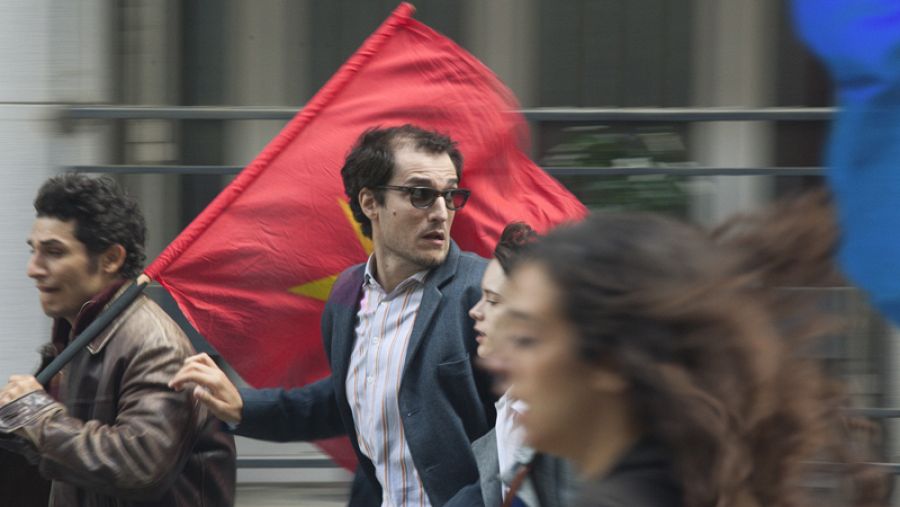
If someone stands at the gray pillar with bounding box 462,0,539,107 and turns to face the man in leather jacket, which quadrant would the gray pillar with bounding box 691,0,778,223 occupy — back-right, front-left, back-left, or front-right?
back-left

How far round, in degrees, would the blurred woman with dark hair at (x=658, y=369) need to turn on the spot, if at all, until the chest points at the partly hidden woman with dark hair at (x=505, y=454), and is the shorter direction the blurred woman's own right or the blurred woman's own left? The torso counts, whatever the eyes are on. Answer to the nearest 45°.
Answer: approximately 90° to the blurred woman's own right

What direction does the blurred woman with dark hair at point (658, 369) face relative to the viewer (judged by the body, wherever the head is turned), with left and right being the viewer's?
facing to the left of the viewer

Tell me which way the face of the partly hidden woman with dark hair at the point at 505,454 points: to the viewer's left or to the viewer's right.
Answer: to the viewer's left

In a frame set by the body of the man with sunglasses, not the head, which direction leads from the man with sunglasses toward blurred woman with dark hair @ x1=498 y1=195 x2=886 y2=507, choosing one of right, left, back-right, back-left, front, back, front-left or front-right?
front-left

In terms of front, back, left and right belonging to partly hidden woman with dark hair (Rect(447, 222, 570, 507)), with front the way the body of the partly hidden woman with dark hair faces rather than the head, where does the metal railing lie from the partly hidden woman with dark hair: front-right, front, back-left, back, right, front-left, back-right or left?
back-right

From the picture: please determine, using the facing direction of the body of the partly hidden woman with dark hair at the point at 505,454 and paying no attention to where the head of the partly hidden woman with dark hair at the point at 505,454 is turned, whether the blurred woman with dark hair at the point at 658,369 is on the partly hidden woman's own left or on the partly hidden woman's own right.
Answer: on the partly hidden woman's own left

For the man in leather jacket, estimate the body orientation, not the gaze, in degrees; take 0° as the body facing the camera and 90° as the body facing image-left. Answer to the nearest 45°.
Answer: approximately 90°
